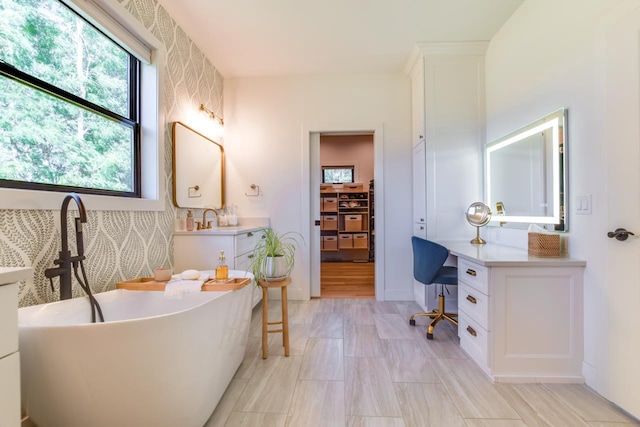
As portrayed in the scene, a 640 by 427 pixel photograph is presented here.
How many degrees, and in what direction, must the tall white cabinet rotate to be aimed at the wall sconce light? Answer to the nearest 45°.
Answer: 0° — it already faces it

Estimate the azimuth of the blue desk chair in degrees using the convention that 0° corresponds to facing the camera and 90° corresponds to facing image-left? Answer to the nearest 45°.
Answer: approximately 270°

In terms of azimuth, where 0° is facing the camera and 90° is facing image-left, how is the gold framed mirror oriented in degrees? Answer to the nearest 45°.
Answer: approximately 315°

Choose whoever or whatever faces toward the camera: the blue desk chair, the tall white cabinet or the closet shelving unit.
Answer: the closet shelving unit

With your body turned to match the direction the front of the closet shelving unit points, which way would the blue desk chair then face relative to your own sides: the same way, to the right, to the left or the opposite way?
to the left

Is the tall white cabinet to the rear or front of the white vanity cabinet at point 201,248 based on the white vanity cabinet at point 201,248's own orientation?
to the front

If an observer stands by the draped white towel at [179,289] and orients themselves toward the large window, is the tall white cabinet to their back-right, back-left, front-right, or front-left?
back-right

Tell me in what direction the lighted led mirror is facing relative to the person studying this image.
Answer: facing the viewer and to the left of the viewer

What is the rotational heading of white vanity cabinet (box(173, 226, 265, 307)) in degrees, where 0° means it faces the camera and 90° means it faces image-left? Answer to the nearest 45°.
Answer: approximately 270°

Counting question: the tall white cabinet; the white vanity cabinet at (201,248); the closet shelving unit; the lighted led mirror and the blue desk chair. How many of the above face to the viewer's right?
2

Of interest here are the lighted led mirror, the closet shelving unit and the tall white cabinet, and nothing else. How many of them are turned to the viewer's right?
0

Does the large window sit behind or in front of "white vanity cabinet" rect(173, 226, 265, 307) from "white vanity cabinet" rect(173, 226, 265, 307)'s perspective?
behind

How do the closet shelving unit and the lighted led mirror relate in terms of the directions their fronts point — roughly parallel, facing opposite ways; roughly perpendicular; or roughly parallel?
roughly perpendicular

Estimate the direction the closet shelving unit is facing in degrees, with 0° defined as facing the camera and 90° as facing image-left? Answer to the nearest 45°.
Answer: approximately 0°

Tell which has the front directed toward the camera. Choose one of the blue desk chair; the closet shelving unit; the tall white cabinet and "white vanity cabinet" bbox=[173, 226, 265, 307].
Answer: the closet shelving unit

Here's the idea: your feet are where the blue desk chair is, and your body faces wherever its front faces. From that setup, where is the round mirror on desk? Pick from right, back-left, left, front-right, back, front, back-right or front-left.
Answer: front-left
